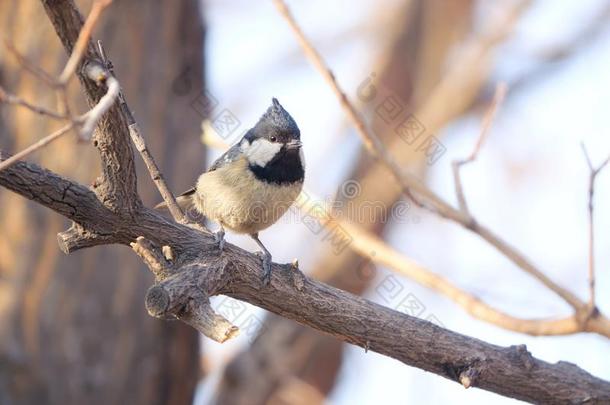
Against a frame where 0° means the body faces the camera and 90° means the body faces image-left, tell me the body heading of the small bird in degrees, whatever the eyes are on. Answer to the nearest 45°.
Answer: approximately 315°

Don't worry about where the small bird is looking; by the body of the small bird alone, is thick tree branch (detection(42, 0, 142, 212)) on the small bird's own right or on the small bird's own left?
on the small bird's own right
